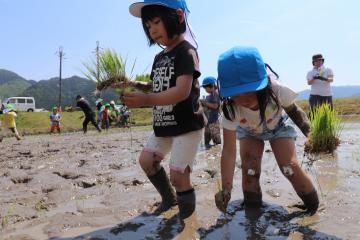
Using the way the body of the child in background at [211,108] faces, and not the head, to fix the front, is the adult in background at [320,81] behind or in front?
behind

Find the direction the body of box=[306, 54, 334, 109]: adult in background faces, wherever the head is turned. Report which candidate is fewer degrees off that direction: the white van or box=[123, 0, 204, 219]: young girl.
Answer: the young girl

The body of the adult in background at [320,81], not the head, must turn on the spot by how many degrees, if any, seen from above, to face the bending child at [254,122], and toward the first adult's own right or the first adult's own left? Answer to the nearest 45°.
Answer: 0° — they already face them

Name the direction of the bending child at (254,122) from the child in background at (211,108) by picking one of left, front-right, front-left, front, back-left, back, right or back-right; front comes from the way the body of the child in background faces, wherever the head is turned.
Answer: front-left

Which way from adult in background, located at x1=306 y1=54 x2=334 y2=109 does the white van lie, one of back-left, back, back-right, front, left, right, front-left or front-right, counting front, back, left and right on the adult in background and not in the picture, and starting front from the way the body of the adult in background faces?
back-right

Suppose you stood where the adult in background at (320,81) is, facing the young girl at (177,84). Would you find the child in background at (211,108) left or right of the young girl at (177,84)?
right

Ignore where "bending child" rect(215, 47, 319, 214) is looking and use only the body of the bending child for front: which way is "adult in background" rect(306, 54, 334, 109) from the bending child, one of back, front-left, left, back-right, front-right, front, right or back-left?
back

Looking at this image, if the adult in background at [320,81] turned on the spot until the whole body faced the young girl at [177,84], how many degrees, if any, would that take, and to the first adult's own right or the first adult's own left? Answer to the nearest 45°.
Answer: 0° — they already face them

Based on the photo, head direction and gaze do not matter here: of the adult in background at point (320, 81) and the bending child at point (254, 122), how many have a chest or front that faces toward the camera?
2

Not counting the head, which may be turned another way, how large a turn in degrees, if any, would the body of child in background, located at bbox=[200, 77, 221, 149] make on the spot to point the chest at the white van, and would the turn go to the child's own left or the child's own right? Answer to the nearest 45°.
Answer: approximately 90° to the child's own right

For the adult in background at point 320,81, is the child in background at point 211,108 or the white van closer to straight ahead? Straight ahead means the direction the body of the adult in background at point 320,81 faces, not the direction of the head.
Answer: the child in background

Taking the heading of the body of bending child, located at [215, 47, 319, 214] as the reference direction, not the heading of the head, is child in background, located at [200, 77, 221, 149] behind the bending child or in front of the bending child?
behind
